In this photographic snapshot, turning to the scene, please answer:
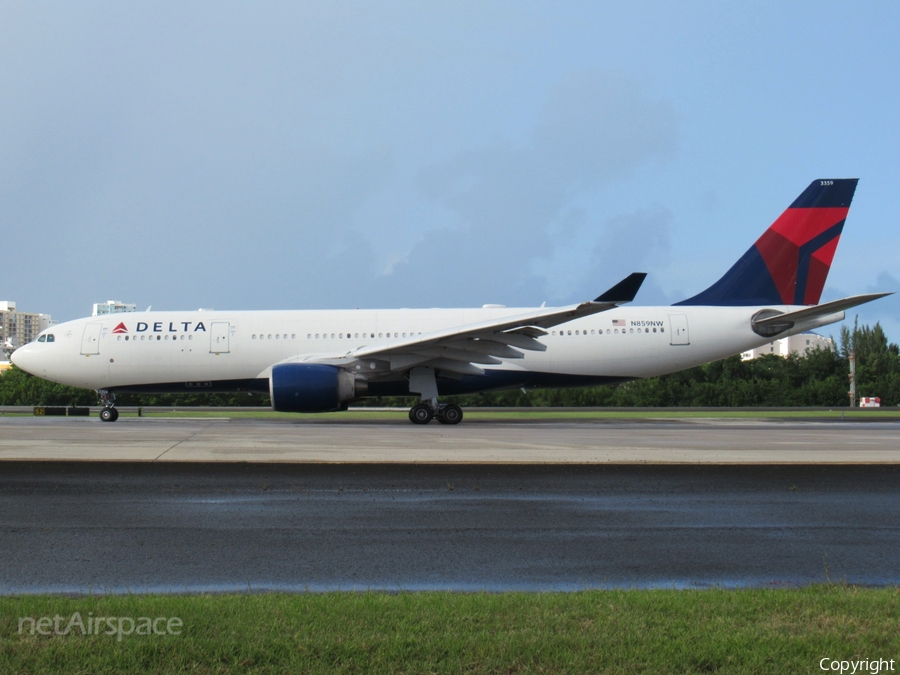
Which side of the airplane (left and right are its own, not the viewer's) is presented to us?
left
